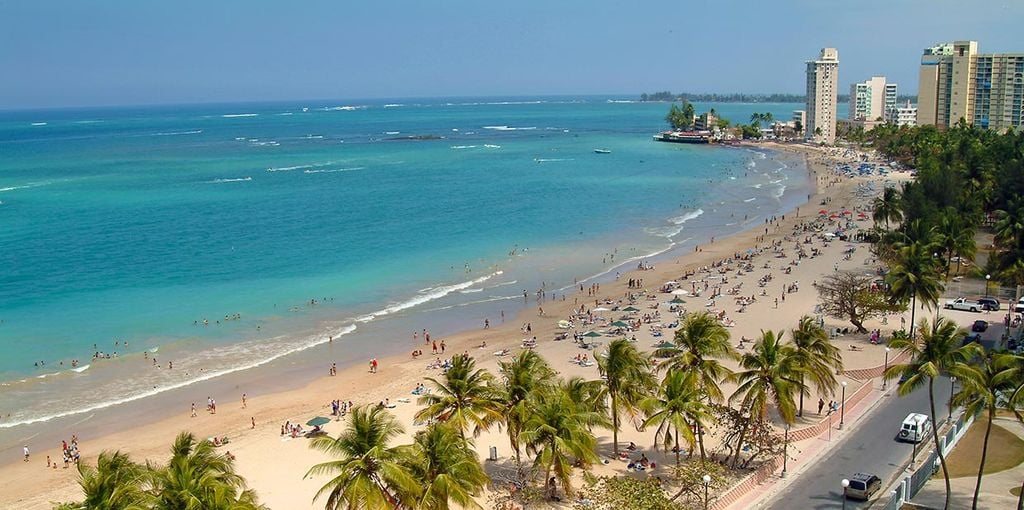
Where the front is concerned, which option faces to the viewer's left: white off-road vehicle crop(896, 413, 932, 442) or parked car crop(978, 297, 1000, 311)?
parked car crop(978, 297, 1000, 311)

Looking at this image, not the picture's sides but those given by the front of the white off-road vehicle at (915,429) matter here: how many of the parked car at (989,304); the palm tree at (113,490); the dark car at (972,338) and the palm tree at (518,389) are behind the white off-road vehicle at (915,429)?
2

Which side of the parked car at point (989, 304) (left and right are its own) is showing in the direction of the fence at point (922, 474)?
left

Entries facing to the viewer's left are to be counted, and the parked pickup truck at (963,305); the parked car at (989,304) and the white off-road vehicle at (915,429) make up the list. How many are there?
2

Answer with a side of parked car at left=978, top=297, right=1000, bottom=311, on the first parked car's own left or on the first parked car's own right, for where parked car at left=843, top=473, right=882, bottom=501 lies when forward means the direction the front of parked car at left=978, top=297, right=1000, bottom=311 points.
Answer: on the first parked car's own left

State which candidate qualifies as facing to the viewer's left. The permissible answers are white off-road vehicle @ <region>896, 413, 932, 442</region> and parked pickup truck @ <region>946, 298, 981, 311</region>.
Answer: parked pickup truck @ <region>946, 298, 981, 311</region>

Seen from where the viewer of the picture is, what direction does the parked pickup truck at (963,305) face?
facing to the left of the viewer

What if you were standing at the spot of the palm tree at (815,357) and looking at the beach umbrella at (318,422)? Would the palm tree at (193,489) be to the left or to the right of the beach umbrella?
left

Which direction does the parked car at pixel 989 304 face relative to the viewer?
to the viewer's left
